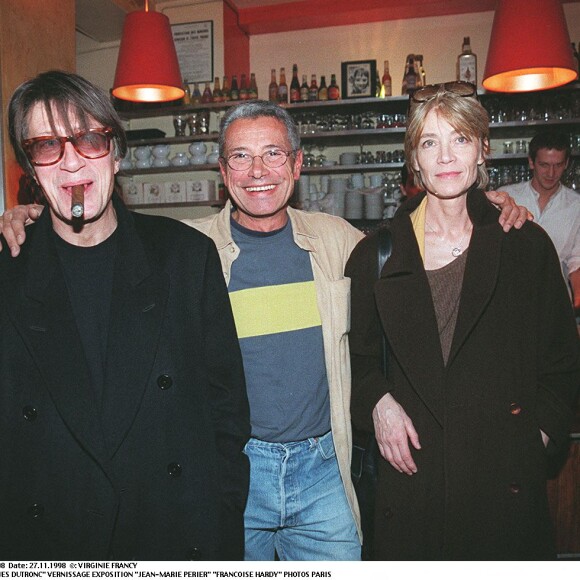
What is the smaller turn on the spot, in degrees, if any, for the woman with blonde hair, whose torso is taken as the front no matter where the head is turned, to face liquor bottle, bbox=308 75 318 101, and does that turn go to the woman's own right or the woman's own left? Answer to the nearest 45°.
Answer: approximately 180°

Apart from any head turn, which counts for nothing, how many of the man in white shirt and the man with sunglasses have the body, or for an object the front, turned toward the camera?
2

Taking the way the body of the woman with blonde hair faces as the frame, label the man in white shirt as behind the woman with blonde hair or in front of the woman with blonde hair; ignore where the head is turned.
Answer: behind

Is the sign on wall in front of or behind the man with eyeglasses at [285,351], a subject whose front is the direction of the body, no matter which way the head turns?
behind

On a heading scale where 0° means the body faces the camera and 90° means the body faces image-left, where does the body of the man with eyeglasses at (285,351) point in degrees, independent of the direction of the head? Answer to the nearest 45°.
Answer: approximately 0°

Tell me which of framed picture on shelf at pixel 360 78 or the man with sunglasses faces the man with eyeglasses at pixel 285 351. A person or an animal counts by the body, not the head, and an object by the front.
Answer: the framed picture on shelf

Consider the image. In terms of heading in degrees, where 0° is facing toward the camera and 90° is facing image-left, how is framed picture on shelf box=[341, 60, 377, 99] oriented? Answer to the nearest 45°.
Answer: approximately 0°

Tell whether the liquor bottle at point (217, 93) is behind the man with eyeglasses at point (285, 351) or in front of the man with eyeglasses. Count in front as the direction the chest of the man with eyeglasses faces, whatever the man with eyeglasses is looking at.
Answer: behind

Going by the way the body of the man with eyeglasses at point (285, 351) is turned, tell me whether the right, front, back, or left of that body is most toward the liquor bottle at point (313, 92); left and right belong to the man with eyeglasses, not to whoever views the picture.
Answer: back

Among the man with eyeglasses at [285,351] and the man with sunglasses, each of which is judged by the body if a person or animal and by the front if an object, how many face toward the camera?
2
